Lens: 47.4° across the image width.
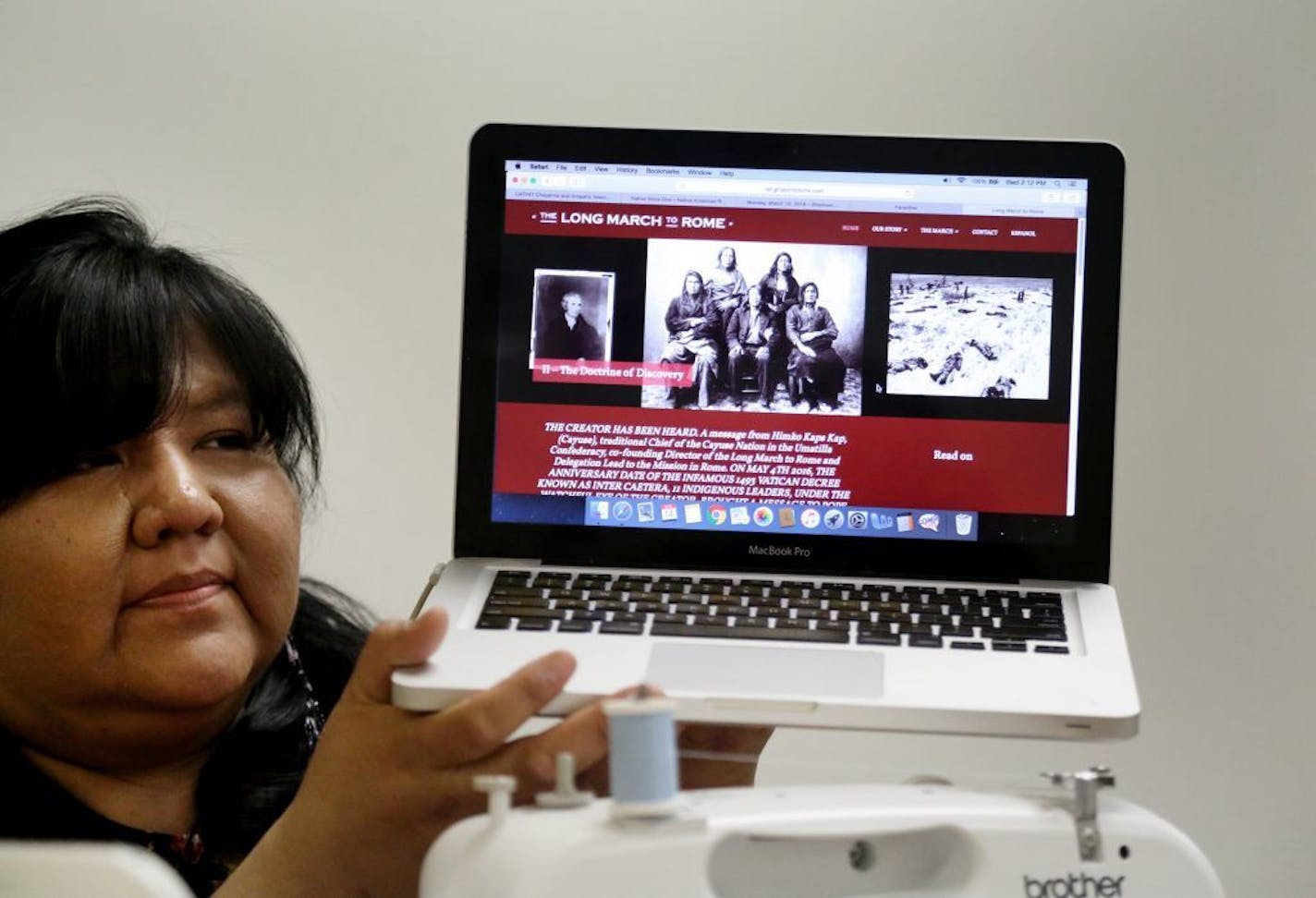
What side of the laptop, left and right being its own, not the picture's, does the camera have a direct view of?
front

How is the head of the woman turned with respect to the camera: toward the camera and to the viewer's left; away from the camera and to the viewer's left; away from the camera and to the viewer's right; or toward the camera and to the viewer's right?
toward the camera and to the viewer's right

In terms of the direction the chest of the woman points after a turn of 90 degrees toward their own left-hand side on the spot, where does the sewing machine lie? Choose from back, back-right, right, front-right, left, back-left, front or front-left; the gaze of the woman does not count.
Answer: right

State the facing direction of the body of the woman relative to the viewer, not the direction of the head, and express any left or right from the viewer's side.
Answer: facing the viewer and to the right of the viewer
